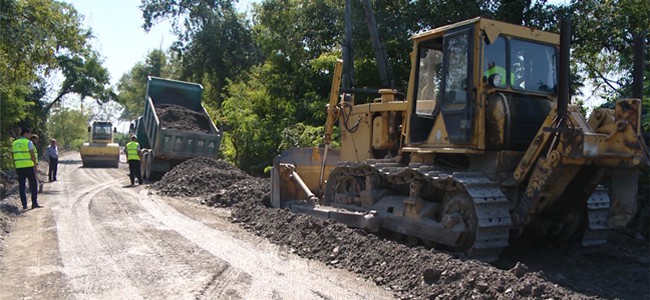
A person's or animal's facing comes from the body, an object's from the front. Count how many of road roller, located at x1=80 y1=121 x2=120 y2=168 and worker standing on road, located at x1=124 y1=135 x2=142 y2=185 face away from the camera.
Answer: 1

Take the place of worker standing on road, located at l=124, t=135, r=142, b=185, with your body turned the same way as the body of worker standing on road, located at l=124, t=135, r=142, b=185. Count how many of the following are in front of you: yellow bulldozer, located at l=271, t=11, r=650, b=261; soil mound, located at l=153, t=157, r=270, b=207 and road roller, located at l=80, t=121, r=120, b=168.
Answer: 1

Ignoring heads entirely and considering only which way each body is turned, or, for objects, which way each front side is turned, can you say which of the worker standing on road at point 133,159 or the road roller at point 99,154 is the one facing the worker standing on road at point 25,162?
the road roller

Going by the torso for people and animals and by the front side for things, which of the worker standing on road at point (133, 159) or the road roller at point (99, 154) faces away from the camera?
the worker standing on road

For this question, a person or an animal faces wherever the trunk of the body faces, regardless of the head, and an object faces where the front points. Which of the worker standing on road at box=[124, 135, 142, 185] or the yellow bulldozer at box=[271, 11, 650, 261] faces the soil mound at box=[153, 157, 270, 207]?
the yellow bulldozer

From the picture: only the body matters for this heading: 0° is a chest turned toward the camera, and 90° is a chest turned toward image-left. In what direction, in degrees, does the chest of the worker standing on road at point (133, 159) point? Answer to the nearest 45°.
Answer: approximately 180°

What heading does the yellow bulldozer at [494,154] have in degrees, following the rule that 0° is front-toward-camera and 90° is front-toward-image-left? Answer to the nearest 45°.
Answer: approximately 135°

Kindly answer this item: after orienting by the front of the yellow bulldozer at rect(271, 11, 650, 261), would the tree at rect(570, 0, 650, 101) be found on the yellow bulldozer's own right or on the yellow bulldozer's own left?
on the yellow bulldozer's own right

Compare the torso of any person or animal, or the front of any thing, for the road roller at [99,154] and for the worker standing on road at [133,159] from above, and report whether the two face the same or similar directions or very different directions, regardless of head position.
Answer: very different directions

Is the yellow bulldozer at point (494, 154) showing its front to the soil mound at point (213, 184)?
yes
